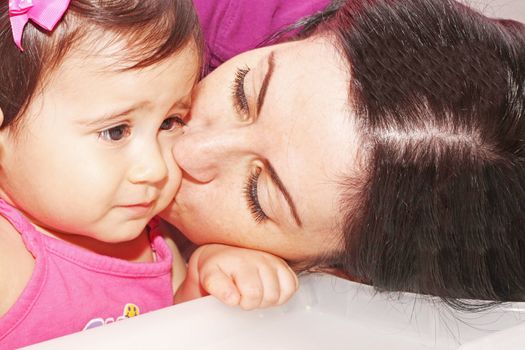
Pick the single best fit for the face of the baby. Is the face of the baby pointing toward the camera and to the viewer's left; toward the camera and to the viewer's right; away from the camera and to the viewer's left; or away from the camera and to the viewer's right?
toward the camera and to the viewer's right

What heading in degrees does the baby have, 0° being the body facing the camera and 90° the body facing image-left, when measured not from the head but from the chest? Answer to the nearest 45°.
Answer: approximately 315°
